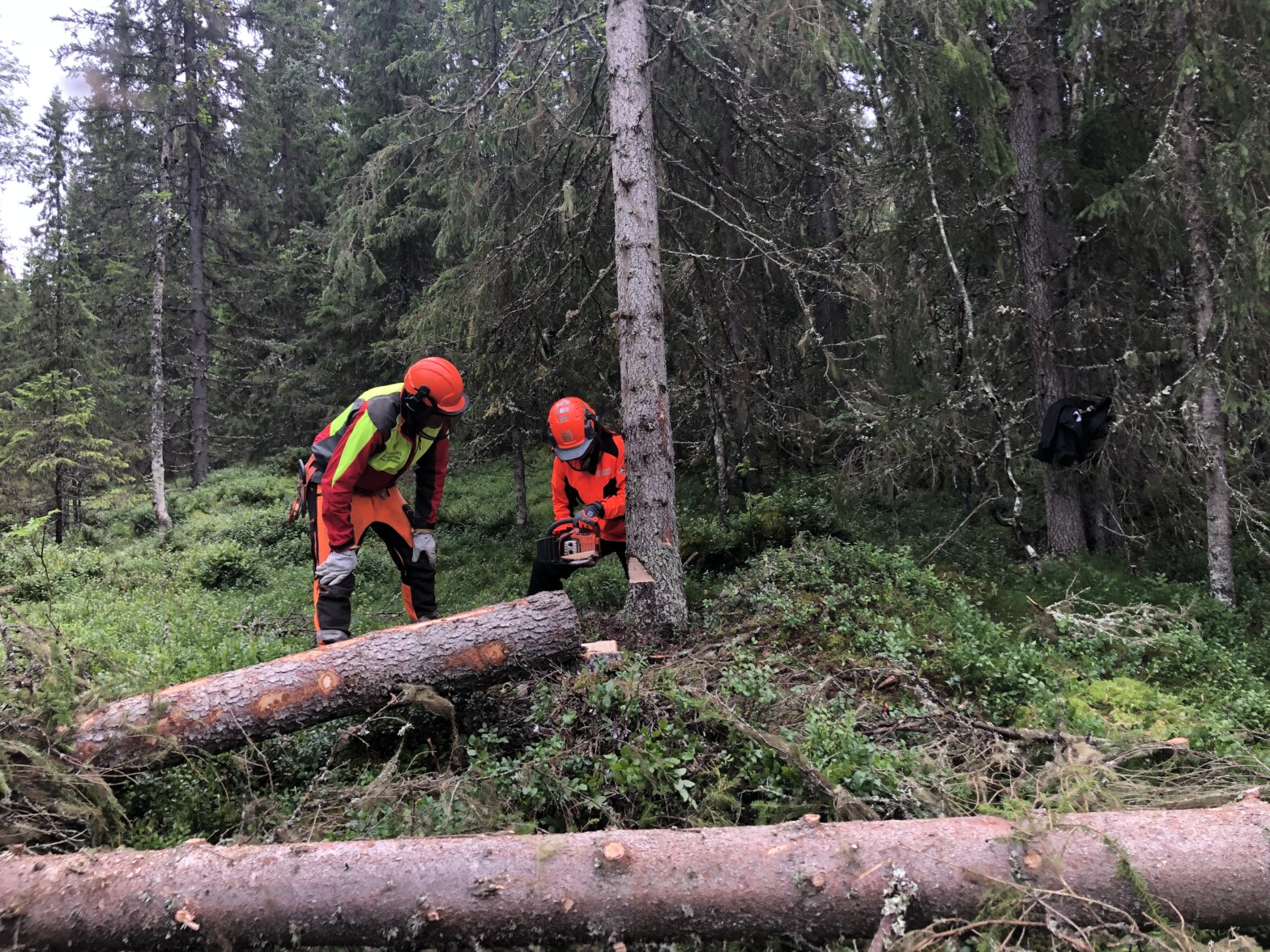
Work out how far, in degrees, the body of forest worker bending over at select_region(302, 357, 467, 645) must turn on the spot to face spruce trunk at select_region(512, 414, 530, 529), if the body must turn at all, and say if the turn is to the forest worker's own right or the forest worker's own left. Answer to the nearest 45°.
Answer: approximately 135° to the forest worker's own left

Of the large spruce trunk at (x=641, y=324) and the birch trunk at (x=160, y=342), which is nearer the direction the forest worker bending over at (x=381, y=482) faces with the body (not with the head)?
the large spruce trunk

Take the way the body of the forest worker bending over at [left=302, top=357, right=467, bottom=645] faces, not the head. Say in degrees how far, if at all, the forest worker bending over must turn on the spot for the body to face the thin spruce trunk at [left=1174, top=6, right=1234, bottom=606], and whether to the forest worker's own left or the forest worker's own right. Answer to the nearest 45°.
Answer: approximately 45° to the forest worker's own left

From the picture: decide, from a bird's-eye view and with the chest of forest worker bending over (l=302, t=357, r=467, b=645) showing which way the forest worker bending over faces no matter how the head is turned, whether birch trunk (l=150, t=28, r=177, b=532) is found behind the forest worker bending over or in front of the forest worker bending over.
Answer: behind

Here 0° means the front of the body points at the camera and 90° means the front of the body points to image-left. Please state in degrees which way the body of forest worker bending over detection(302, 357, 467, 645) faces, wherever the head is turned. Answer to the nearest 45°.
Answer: approximately 315°

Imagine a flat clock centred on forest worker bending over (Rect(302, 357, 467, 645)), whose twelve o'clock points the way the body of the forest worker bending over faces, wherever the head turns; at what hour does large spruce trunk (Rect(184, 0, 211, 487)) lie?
The large spruce trunk is roughly at 7 o'clock from the forest worker bending over.

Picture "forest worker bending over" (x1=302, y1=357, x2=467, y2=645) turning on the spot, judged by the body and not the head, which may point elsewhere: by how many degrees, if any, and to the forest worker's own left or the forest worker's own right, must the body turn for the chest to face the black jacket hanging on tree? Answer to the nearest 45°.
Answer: approximately 45° to the forest worker's own left
